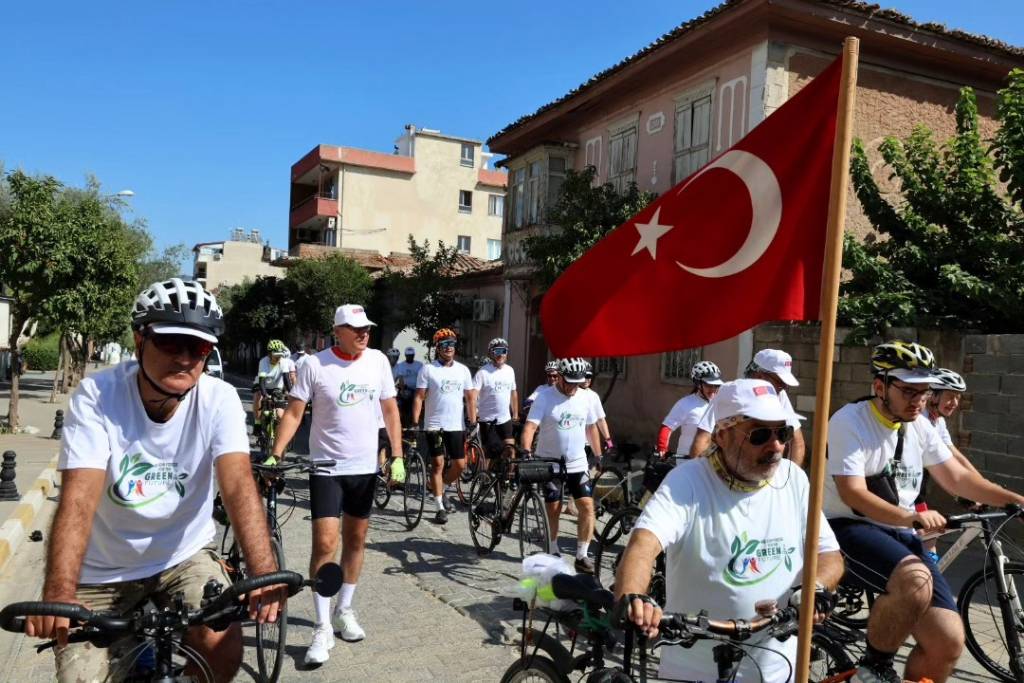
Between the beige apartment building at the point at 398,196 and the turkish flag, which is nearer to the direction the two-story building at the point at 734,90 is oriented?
the turkish flag

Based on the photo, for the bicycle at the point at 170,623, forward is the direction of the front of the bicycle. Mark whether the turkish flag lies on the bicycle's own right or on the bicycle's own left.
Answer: on the bicycle's own left

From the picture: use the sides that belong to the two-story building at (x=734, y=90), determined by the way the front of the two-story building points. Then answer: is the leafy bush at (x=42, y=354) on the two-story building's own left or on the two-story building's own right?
on the two-story building's own right

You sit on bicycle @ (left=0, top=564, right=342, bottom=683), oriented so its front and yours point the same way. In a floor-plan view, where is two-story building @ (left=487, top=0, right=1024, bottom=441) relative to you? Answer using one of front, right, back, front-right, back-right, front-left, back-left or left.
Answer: back-left

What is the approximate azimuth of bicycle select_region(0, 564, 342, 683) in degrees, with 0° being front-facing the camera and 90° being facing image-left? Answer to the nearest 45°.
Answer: approximately 0°

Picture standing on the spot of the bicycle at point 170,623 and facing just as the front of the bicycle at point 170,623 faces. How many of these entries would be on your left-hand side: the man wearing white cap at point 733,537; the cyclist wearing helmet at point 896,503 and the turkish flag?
3

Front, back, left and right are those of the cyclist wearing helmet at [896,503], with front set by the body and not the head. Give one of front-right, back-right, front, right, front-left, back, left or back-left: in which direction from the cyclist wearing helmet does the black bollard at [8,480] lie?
back-right

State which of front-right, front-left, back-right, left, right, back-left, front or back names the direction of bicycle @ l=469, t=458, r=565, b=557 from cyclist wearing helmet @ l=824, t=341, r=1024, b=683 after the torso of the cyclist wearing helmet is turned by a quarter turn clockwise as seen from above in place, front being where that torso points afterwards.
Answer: right

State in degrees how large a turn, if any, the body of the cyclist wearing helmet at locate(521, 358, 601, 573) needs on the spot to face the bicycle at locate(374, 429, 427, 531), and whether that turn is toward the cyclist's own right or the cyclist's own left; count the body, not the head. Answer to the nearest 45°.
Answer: approximately 135° to the cyclist's own right

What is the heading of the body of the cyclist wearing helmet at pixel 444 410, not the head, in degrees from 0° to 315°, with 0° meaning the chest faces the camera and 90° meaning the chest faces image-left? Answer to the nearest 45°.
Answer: approximately 0°
